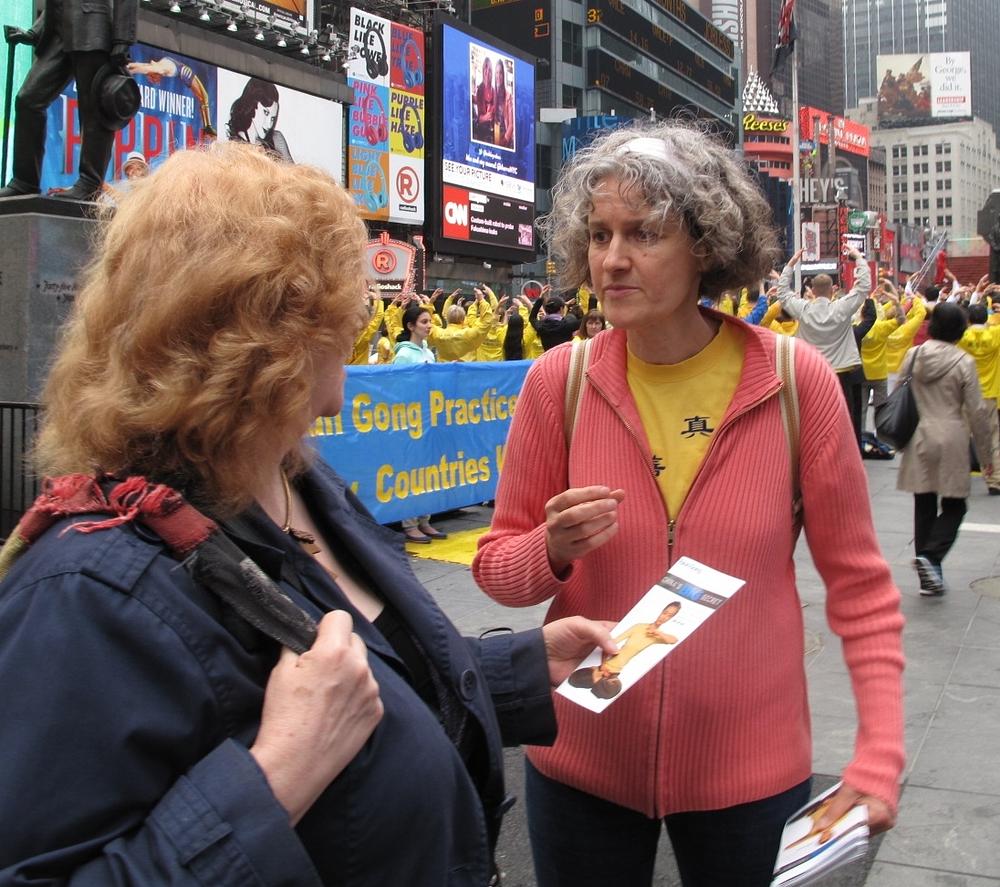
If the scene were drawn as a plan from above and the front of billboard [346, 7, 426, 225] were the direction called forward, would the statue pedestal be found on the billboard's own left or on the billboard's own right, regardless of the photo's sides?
on the billboard's own right

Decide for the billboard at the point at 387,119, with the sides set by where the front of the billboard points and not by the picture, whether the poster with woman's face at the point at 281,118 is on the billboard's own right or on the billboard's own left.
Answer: on the billboard's own right

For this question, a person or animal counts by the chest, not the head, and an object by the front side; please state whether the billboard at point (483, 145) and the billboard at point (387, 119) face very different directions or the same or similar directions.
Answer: same or similar directions

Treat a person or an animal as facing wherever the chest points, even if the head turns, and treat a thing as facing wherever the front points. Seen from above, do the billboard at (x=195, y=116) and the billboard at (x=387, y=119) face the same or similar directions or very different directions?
same or similar directions

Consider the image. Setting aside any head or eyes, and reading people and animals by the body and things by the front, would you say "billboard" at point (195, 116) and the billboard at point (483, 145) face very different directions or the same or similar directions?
same or similar directions

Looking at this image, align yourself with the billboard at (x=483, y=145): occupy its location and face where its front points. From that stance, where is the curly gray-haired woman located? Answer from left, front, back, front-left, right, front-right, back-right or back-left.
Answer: front-right

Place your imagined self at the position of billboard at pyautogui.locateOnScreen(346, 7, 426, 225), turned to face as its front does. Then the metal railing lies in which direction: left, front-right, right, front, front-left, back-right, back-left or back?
front-right

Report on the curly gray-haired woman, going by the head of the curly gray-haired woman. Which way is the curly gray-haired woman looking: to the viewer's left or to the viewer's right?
to the viewer's left

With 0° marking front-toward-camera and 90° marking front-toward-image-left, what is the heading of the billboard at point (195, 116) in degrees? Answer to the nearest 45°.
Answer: approximately 315°

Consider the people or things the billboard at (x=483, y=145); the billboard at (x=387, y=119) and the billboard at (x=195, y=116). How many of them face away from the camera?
0

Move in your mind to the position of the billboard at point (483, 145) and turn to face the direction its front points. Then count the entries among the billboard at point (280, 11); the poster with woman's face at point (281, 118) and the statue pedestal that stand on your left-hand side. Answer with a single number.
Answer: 0

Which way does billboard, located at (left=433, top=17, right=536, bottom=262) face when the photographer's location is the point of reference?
facing the viewer and to the right of the viewer

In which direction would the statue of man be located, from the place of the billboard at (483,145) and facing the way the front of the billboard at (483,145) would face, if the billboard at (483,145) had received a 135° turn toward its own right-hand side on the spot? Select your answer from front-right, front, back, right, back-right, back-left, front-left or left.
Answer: left
